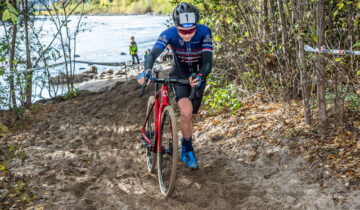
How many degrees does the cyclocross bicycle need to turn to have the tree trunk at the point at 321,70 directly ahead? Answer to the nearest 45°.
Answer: approximately 90° to its left

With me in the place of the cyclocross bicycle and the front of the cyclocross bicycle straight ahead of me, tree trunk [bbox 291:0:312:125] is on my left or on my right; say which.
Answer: on my left

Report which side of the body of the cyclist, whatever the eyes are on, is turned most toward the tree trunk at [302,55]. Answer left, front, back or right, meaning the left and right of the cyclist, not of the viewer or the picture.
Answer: left

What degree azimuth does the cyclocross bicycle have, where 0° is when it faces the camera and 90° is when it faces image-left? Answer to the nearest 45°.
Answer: approximately 0°
